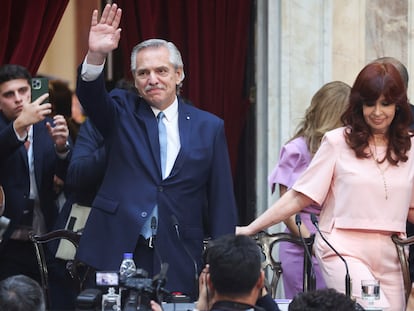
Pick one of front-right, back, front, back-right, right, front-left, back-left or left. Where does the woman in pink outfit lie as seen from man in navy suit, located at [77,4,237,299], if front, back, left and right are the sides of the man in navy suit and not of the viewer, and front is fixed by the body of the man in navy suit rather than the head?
left

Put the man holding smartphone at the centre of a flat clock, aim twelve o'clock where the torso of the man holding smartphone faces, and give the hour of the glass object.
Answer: The glass object is roughly at 12 o'clock from the man holding smartphone.

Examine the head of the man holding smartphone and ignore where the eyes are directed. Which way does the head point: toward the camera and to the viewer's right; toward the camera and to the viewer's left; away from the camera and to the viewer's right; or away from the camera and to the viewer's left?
toward the camera and to the viewer's right

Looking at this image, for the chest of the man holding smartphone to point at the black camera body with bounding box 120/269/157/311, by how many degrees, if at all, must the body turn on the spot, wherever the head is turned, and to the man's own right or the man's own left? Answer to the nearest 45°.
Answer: approximately 45° to the man's own right

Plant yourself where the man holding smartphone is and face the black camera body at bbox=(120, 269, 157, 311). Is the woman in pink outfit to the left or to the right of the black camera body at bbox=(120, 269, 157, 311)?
left

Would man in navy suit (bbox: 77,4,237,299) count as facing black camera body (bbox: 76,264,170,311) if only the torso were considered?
yes

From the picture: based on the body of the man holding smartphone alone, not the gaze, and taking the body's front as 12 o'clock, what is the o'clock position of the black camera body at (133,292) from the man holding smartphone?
The black camera body is roughly at 1 o'clock from the man holding smartphone.

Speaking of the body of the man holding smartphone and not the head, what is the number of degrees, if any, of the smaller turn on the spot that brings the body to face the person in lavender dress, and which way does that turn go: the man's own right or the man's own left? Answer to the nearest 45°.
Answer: approximately 45° to the man's own left

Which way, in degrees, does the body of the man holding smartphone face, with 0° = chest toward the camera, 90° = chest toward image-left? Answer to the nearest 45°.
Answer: approximately 315°

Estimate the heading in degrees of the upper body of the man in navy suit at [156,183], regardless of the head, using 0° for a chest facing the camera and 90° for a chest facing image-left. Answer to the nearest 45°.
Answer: approximately 0°

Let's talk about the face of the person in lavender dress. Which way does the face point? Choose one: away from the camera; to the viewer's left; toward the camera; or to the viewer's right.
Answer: away from the camera

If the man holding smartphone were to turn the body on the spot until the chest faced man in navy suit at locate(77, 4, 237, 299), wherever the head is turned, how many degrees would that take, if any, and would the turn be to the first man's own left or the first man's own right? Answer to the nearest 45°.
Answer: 0° — they already face them
